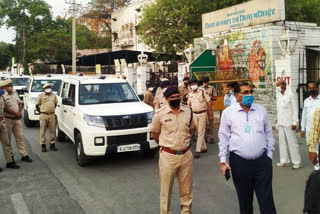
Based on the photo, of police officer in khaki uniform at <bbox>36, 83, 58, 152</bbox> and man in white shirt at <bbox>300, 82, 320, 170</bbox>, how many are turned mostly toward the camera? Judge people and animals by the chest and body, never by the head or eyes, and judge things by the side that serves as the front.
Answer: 2

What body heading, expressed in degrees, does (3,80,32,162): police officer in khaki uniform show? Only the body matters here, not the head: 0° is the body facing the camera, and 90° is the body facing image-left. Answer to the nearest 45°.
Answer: approximately 315°

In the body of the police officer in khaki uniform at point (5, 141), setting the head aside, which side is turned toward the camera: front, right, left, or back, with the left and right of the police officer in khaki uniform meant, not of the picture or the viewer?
right

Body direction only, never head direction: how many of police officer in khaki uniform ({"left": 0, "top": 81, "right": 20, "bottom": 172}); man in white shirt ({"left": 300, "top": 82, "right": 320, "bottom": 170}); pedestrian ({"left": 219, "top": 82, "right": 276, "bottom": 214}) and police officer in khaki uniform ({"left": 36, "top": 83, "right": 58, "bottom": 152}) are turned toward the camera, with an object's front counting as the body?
3

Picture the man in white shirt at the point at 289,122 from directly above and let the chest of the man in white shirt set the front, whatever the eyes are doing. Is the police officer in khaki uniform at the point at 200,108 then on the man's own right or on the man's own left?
on the man's own right

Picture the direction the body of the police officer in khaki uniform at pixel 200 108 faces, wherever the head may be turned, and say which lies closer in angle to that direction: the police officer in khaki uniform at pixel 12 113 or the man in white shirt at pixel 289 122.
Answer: the police officer in khaki uniform

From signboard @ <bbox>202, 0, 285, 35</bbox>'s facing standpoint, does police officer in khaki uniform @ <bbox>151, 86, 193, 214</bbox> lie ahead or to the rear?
ahead

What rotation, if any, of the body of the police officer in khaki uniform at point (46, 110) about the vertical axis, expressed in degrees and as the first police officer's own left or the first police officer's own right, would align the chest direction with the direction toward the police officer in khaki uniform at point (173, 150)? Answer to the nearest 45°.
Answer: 0° — they already face them

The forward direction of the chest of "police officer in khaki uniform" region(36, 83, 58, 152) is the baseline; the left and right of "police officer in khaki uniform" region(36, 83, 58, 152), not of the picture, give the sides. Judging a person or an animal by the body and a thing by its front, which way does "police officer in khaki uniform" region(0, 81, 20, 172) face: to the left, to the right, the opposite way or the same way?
to the left

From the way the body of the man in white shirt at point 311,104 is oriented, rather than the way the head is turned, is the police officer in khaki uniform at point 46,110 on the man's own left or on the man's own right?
on the man's own right

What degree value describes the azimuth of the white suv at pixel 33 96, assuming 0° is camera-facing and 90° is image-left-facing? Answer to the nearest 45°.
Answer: approximately 315°

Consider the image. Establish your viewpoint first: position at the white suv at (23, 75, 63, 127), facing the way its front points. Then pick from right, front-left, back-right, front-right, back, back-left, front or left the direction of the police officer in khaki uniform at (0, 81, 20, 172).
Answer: front-right
